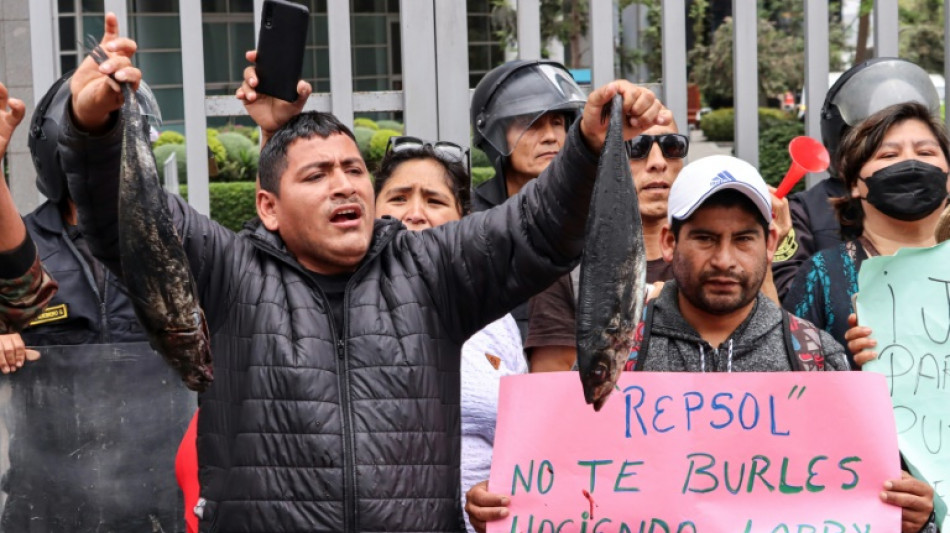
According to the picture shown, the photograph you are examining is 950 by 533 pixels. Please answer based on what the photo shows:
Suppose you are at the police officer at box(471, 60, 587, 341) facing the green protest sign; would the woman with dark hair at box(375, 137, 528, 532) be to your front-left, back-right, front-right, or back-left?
front-right

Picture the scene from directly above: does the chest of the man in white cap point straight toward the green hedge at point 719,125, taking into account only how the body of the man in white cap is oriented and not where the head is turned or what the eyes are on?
no

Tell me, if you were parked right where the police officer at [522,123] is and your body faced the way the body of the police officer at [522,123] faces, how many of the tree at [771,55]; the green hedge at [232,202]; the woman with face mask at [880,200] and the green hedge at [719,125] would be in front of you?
1

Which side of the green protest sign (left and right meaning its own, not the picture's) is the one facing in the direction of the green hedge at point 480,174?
back

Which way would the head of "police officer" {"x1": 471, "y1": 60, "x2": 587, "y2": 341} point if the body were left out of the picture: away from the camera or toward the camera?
toward the camera

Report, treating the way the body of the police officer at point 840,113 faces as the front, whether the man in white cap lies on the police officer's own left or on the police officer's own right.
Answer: on the police officer's own right

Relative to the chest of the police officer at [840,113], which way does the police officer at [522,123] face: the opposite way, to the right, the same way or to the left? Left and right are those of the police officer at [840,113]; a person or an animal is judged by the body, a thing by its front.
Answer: the same way

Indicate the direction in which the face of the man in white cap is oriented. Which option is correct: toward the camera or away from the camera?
toward the camera

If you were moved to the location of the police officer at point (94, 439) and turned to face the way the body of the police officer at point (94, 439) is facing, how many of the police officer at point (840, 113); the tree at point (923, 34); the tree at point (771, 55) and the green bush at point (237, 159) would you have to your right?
0

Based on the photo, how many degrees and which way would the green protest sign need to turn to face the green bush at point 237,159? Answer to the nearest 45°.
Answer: approximately 135° to its right

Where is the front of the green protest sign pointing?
toward the camera

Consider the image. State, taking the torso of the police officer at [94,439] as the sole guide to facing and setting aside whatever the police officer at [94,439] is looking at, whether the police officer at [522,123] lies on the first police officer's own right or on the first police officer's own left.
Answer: on the first police officer's own left

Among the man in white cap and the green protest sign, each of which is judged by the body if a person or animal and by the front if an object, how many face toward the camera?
2

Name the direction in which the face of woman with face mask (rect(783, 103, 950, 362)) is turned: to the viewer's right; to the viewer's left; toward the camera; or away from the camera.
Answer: toward the camera

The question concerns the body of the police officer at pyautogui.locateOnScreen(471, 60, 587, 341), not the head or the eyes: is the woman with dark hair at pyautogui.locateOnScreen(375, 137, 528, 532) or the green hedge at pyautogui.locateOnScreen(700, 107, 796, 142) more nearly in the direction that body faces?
the woman with dark hair

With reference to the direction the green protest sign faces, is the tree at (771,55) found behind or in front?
behind
